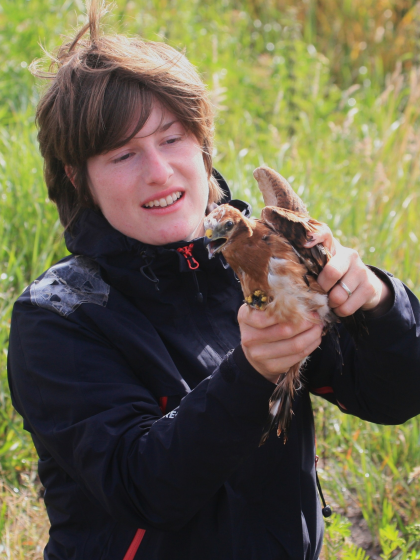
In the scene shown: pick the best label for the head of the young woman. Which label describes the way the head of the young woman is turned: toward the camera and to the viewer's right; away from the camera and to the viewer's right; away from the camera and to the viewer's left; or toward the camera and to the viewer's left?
toward the camera and to the viewer's right

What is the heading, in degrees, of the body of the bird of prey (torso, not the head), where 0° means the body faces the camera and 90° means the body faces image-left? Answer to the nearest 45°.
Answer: approximately 45°

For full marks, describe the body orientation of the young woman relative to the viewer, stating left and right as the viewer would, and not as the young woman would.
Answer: facing the viewer and to the right of the viewer
